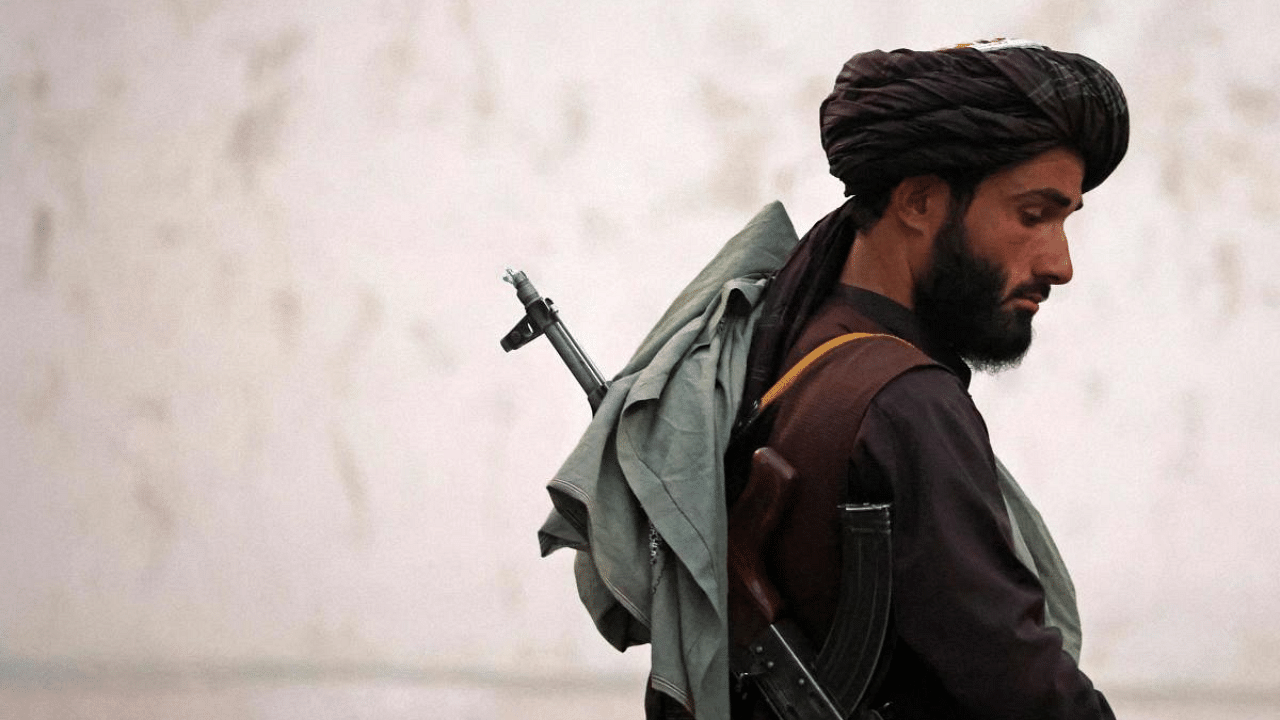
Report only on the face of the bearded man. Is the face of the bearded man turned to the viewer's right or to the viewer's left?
to the viewer's right

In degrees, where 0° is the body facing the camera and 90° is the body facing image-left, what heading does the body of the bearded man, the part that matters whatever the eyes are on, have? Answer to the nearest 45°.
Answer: approximately 270°
